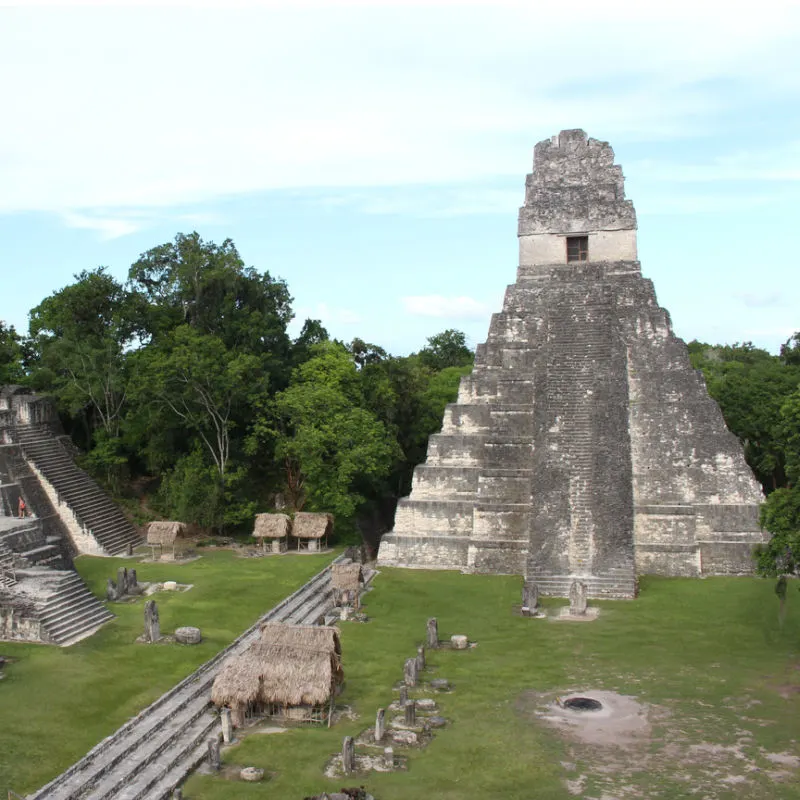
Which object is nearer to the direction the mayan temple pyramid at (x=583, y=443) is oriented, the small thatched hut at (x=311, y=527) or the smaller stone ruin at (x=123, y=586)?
the smaller stone ruin

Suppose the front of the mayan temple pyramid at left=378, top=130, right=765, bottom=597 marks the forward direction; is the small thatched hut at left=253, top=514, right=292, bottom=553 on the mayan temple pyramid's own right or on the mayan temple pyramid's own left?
on the mayan temple pyramid's own right

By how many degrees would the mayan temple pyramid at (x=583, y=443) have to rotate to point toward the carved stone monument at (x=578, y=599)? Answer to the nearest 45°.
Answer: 0° — it already faces it

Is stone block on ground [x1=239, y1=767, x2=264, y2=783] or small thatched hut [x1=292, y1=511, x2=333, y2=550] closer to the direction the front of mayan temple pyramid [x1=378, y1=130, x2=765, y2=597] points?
the stone block on ground

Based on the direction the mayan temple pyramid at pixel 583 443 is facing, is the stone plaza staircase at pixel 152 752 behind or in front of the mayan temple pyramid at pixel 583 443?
in front

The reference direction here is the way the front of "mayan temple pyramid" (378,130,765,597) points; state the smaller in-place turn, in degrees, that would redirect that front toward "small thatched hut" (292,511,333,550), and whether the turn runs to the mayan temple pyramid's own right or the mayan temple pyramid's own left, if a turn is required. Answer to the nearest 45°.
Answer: approximately 90° to the mayan temple pyramid's own right

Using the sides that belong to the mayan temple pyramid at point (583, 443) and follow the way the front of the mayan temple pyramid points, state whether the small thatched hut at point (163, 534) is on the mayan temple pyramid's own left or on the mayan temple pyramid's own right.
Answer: on the mayan temple pyramid's own right

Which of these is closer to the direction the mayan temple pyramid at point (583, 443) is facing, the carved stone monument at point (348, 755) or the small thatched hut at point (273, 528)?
the carved stone monument

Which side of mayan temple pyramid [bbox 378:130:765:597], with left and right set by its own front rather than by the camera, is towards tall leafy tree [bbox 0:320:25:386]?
right

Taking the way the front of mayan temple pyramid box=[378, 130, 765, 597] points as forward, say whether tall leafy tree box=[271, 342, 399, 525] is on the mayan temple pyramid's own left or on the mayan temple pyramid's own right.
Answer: on the mayan temple pyramid's own right

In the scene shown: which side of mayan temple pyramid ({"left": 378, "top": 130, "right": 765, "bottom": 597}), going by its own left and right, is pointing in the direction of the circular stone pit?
front

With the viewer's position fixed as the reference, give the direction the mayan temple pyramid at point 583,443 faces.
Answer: facing the viewer

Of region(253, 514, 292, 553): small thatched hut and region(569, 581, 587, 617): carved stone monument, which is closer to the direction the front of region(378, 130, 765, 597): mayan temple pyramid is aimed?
the carved stone monument

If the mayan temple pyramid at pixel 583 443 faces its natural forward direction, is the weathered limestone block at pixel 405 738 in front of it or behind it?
in front
